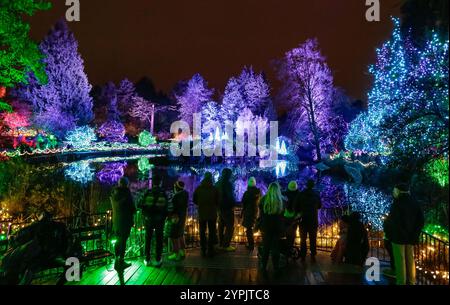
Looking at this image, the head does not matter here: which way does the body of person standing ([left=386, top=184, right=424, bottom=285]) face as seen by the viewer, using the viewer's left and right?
facing away from the viewer and to the left of the viewer

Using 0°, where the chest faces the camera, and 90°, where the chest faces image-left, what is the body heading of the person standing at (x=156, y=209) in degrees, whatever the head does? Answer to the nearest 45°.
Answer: approximately 180°

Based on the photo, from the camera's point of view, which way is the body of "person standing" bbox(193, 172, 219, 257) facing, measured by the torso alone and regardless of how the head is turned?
away from the camera

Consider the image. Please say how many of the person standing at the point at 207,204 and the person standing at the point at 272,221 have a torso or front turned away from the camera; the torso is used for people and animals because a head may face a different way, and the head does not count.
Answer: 2

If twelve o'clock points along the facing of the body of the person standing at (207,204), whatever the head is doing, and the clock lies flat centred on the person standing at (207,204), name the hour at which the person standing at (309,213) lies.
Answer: the person standing at (309,213) is roughly at 3 o'clock from the person standing at (207,204).

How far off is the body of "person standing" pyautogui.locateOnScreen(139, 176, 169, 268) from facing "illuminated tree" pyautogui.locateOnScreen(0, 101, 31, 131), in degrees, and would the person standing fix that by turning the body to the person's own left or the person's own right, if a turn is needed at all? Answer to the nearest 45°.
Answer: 0° — they already face it

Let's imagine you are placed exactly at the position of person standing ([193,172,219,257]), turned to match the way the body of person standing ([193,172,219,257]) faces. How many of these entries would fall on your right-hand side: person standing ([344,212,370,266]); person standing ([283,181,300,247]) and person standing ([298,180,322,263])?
3

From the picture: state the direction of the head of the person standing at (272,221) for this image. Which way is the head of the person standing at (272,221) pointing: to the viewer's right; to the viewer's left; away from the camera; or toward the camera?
away from the camera

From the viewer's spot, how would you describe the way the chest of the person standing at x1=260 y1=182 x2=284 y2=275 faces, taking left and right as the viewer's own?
facing away from the viewer

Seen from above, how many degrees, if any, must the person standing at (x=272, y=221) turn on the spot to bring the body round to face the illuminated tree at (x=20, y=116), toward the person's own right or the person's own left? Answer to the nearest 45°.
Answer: approximately 45° to the person's own left

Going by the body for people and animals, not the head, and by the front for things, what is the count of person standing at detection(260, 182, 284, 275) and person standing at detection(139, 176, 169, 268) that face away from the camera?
2
